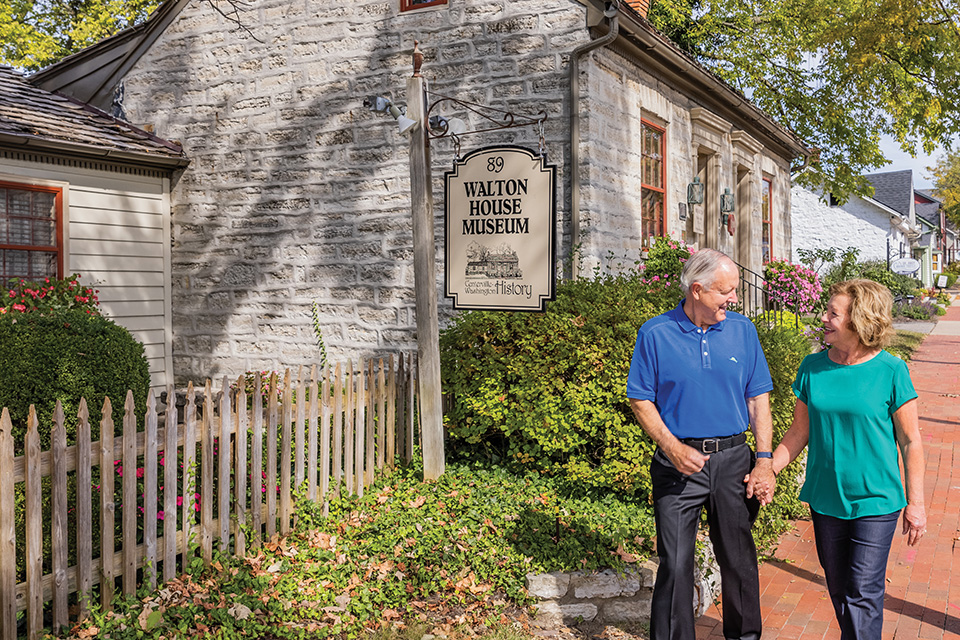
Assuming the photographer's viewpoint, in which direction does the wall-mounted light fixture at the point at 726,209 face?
facing the viewer and to the right of the viewer

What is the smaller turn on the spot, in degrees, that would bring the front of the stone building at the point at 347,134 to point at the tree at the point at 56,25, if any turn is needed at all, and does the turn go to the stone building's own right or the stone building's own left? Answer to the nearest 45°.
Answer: approximately 180°

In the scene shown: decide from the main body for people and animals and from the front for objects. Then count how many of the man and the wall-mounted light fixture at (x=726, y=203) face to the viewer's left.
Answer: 0

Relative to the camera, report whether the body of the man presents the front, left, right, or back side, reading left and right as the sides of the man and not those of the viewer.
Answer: front

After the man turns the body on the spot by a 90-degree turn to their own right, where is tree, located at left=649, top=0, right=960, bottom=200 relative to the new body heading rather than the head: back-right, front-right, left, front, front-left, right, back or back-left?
right

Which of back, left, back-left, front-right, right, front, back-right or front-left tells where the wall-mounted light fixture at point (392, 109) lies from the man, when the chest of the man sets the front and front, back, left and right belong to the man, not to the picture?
back-right

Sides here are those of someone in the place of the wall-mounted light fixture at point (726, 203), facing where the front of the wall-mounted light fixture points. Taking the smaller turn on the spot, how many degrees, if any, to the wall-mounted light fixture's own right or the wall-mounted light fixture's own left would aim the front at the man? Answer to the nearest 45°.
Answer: approximately 45° to the wall-mounted light fixture's own right

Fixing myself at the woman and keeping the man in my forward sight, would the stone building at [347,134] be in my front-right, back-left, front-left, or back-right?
front-right

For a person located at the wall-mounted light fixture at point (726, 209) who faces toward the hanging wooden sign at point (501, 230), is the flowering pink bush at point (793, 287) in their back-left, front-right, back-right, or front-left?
back-left

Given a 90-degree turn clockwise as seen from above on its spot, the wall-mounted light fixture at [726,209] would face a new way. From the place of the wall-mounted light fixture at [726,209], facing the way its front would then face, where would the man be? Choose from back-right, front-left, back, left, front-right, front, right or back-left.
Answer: front-left

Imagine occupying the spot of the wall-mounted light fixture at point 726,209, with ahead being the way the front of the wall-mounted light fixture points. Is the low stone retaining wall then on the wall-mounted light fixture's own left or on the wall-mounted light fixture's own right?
on the wall-mounted light fixture's own right

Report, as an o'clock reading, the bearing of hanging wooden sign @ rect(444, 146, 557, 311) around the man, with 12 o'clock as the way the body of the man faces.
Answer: The hanging wooden sign is roughly at 5 o'clock from the man.

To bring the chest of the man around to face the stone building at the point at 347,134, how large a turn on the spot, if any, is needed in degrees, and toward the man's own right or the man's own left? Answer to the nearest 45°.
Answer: approximately 135° to the man's own right
